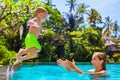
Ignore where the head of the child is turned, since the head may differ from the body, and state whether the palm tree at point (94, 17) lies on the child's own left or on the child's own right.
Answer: on the child's own left

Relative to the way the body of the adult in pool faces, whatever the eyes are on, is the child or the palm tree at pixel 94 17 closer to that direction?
the child

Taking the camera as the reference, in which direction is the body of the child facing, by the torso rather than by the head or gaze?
to the viewer's right

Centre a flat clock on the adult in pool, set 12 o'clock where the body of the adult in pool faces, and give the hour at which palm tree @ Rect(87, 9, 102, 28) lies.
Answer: The palm tree is roughly at 3 o'clock from the adult in pool.

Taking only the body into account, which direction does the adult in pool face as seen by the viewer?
to the viewer's left

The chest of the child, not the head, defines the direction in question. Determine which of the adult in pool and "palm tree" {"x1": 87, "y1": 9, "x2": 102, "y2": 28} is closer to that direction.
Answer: the adult in pool

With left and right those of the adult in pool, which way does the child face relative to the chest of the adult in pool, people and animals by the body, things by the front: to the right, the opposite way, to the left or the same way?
the opposite way

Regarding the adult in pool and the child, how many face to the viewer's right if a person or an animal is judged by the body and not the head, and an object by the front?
1
